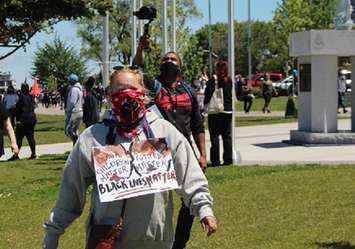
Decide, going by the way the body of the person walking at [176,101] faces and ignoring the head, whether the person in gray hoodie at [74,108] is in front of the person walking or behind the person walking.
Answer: behind

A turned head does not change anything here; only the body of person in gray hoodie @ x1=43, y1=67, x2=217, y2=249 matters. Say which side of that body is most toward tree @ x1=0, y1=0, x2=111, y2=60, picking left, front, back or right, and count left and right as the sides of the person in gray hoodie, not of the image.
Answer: back

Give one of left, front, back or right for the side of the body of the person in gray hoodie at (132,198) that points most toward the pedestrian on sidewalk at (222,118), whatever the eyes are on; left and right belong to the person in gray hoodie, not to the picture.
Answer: back

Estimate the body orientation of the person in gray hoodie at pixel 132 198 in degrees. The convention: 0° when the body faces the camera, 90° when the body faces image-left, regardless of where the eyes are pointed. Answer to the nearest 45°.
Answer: approximately 0°

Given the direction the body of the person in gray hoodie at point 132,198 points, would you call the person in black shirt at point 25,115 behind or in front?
behind

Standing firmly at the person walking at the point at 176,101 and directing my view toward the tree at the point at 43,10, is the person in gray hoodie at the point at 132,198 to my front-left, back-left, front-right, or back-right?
back-left

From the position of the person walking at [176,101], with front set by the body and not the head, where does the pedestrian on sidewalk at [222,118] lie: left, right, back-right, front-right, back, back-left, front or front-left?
back

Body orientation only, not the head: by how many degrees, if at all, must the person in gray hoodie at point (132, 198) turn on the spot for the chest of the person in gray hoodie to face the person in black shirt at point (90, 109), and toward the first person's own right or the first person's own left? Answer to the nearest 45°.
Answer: approximately 180°

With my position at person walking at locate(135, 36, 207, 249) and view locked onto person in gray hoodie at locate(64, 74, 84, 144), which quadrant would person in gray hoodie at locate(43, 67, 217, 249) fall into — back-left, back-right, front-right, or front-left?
back-left
